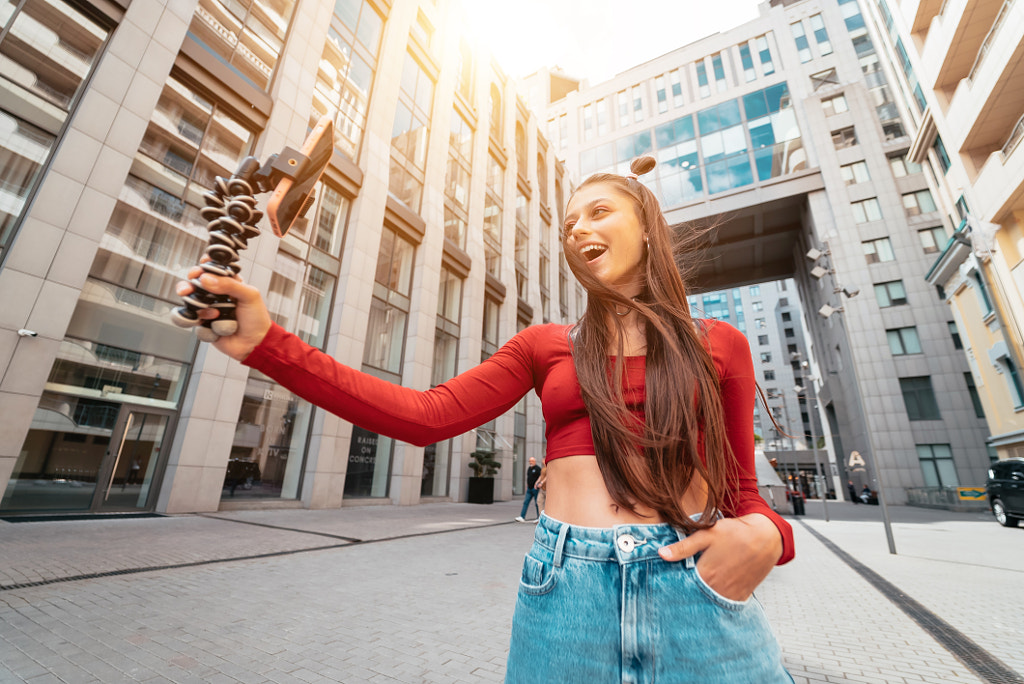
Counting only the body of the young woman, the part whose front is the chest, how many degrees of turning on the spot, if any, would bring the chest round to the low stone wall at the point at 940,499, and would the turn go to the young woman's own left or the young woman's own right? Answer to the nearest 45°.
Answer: approximately 135° to the young woman's own left

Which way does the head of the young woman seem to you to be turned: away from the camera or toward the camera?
toward the camera

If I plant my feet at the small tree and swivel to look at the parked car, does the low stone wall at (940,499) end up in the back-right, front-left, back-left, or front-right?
front-left

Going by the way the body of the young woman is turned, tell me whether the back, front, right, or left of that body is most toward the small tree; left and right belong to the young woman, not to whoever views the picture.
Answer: back

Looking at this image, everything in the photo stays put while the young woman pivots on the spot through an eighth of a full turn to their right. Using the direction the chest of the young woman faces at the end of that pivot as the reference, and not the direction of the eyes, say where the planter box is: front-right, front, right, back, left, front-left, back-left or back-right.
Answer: back-right

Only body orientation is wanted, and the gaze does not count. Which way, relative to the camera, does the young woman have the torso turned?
toward the camera

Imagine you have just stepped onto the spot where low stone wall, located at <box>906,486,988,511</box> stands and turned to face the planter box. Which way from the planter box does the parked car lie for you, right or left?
left
